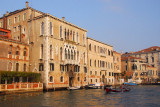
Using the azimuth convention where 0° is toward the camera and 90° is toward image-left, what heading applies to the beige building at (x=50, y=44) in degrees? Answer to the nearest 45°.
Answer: approximately 315°

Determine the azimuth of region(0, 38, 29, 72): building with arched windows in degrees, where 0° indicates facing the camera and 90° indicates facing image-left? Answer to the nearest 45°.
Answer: approximately 315°

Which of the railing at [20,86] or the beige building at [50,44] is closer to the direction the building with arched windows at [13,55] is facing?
the railing

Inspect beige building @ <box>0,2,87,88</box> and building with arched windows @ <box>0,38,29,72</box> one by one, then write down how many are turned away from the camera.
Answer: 0
